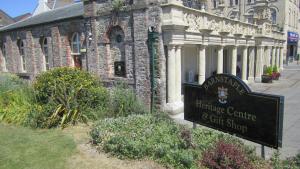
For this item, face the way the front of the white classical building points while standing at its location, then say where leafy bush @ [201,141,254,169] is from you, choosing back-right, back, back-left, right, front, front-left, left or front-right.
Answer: front-right

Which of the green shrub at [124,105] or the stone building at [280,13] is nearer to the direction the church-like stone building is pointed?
the green shrub

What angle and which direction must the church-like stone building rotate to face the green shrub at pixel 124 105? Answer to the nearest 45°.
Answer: approximately 45° to its right

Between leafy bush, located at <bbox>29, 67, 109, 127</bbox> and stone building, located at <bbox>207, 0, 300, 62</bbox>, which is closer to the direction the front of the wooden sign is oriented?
the leafy bush

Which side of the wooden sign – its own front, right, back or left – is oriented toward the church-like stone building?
right

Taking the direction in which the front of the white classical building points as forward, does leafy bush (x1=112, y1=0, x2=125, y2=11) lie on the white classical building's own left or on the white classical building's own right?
on the white classical building's own right

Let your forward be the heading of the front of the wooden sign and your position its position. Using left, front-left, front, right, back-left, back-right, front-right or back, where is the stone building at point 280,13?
back-right

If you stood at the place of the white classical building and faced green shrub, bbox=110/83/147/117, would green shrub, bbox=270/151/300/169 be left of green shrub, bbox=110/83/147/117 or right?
left

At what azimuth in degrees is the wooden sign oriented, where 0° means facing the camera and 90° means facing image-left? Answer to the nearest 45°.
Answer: approximately 45°
